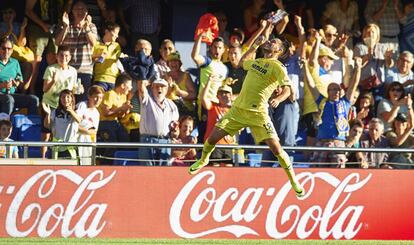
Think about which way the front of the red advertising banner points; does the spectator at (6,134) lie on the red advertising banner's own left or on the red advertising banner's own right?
on the red advertising banner's own right

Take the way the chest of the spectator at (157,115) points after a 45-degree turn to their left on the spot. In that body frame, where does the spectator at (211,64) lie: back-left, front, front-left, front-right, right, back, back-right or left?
left

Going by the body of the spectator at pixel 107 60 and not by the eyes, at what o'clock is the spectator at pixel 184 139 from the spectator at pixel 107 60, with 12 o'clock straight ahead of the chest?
the spectator at pixel 184 139 is roughly at 12 o'clock from the spectator at pixel 107 60.

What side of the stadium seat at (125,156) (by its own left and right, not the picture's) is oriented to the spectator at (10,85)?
right

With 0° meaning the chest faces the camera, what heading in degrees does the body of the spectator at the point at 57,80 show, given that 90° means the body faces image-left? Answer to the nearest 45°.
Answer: approximately 315°
